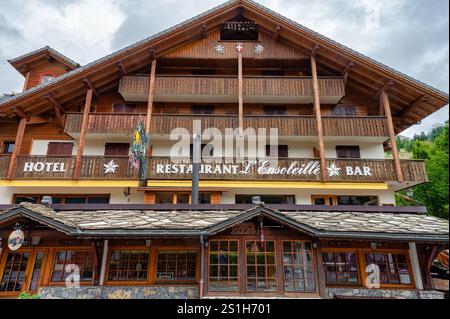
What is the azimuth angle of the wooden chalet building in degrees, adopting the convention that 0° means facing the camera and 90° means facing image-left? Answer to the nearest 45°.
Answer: approximately 0°
